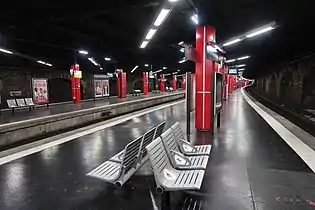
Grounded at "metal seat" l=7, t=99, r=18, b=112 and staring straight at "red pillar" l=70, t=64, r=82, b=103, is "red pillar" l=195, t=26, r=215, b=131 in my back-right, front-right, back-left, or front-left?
back-right

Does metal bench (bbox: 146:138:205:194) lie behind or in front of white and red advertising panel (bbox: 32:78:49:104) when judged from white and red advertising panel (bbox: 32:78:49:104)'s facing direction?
in front

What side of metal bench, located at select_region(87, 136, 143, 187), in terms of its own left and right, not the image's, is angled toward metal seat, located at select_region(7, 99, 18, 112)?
front

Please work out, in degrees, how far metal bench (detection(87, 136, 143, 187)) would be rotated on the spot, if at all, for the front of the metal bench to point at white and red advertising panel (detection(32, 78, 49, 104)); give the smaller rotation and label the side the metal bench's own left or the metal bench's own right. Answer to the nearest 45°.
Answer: approximately 45° to the metal bench's own right

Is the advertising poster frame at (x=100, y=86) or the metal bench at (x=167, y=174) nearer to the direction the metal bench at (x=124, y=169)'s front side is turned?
the advertising poster frame

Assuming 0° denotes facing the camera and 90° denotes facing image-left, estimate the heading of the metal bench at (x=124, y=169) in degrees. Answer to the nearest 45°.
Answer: approximately 135°

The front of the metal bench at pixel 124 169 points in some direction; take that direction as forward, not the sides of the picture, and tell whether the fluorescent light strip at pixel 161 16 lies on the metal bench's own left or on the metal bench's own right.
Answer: on the metal bench's own right

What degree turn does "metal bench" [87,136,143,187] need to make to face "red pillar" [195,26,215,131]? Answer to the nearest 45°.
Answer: approximately 90° to its right

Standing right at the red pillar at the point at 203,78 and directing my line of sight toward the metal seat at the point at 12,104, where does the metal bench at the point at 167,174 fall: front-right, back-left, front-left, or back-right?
back-left

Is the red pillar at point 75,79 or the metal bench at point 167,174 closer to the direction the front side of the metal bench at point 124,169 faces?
the red pillar

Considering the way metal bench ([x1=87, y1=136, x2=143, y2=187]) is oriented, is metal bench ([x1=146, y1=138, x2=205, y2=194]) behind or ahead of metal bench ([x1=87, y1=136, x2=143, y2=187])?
behind
